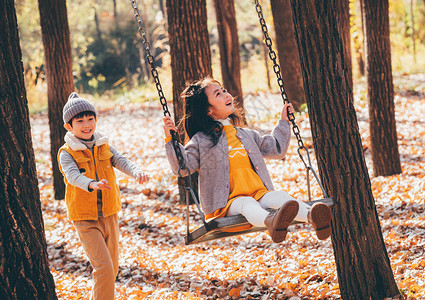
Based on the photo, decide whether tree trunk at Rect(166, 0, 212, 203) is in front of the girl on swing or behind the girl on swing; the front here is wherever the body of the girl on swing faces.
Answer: behind

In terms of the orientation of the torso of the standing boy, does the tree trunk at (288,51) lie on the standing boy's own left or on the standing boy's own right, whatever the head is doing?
on the standing boy's own left

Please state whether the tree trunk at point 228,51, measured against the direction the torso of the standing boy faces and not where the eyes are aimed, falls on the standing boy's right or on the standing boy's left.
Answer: on the standing boy's left

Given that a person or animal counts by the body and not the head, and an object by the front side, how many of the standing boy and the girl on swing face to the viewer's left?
0

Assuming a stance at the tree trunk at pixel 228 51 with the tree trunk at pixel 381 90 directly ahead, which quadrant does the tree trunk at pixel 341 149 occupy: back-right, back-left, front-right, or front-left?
front-right

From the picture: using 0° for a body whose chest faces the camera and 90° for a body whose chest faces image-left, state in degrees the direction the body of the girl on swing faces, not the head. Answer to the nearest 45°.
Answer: approximately 315°

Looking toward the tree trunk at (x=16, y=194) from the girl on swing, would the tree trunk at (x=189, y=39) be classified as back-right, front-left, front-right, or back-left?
back-right

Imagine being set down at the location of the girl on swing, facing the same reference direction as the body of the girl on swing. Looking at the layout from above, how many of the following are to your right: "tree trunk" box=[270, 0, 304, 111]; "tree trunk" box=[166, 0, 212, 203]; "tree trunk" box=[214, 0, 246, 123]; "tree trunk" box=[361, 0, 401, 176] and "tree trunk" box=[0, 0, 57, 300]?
1

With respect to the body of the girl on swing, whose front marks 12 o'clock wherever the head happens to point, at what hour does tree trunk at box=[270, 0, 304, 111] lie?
The tree trunk is roughly at 8 o'clock from the girl on swing.

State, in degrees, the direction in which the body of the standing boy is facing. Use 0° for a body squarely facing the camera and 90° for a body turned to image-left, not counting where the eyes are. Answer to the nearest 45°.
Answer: approximately 315°

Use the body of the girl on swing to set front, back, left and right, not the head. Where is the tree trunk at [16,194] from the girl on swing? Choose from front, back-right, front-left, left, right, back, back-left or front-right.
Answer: right

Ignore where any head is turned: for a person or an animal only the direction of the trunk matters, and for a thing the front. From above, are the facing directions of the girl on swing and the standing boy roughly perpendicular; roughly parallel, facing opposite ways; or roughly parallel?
roughly parallel

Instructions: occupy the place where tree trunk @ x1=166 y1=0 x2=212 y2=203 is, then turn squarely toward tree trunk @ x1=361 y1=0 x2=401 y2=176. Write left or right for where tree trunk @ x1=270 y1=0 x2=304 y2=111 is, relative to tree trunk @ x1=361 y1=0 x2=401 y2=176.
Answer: left
